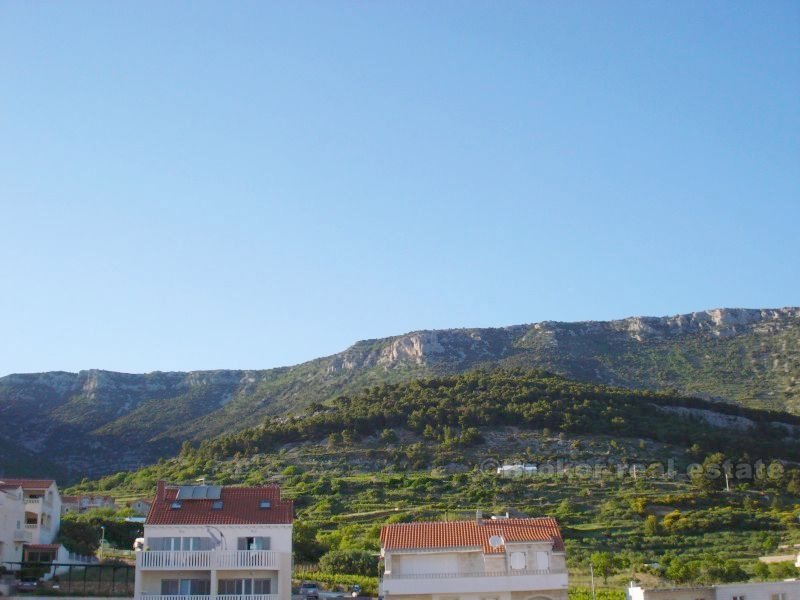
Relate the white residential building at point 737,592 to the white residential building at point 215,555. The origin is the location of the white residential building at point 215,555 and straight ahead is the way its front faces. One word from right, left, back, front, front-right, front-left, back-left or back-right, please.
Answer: left

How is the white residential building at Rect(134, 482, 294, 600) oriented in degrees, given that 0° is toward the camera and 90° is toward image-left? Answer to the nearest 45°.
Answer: approximately 0°

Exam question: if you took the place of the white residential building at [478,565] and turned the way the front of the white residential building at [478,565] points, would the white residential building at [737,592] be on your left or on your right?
on your left

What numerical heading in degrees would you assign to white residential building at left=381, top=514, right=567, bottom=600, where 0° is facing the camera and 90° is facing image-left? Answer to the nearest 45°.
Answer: approximately 0°

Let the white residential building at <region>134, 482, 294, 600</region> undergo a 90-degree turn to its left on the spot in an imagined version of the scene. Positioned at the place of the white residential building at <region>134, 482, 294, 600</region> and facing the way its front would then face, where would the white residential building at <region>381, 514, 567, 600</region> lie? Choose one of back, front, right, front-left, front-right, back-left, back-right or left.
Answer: front
